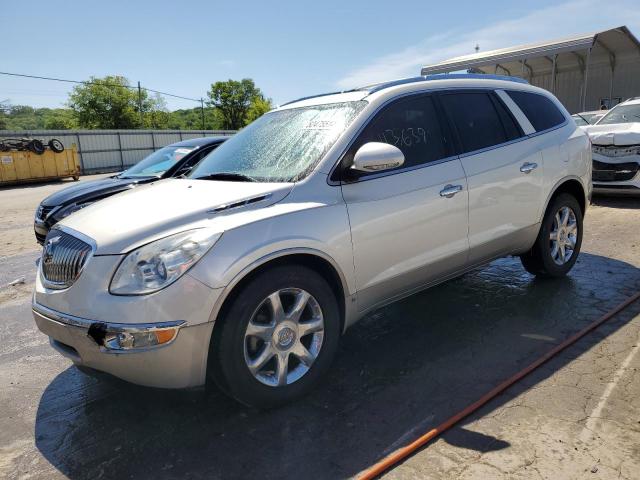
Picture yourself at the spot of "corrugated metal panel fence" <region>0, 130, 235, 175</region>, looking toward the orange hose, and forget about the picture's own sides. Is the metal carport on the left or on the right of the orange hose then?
left

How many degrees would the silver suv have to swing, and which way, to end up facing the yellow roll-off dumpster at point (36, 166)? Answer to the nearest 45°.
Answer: approximately 90° to its right

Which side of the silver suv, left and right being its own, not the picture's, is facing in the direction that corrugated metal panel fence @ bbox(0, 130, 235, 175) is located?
right

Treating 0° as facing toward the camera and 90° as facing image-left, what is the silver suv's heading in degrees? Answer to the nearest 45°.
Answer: approximately 45°

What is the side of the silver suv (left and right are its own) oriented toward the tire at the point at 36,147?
right

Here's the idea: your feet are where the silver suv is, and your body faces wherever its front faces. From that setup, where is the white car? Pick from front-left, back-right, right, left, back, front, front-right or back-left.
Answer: back

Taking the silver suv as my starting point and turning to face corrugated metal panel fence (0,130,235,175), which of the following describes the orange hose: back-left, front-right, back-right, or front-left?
back-right

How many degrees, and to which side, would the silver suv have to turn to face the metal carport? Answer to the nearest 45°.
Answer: approximately 180°
